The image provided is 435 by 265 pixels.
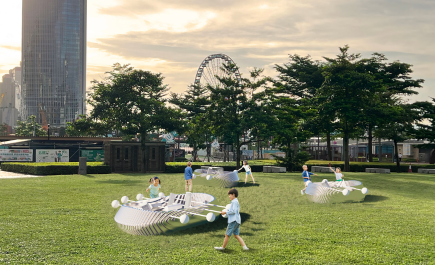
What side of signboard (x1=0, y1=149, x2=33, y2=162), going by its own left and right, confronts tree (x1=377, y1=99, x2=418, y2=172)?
left

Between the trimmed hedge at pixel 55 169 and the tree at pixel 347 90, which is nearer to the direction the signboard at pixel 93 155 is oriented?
the trimmed hedge

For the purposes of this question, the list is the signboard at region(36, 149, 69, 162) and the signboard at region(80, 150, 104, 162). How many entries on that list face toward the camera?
2

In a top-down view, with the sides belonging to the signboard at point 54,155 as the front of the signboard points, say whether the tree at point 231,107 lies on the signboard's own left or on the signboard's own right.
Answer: on the signboard's own left

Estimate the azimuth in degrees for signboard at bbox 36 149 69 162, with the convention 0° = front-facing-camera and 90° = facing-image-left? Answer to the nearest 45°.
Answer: approximately 0°

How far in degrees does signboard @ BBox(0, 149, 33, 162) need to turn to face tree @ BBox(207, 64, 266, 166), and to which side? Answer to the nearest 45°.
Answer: approximately 45° to its left
